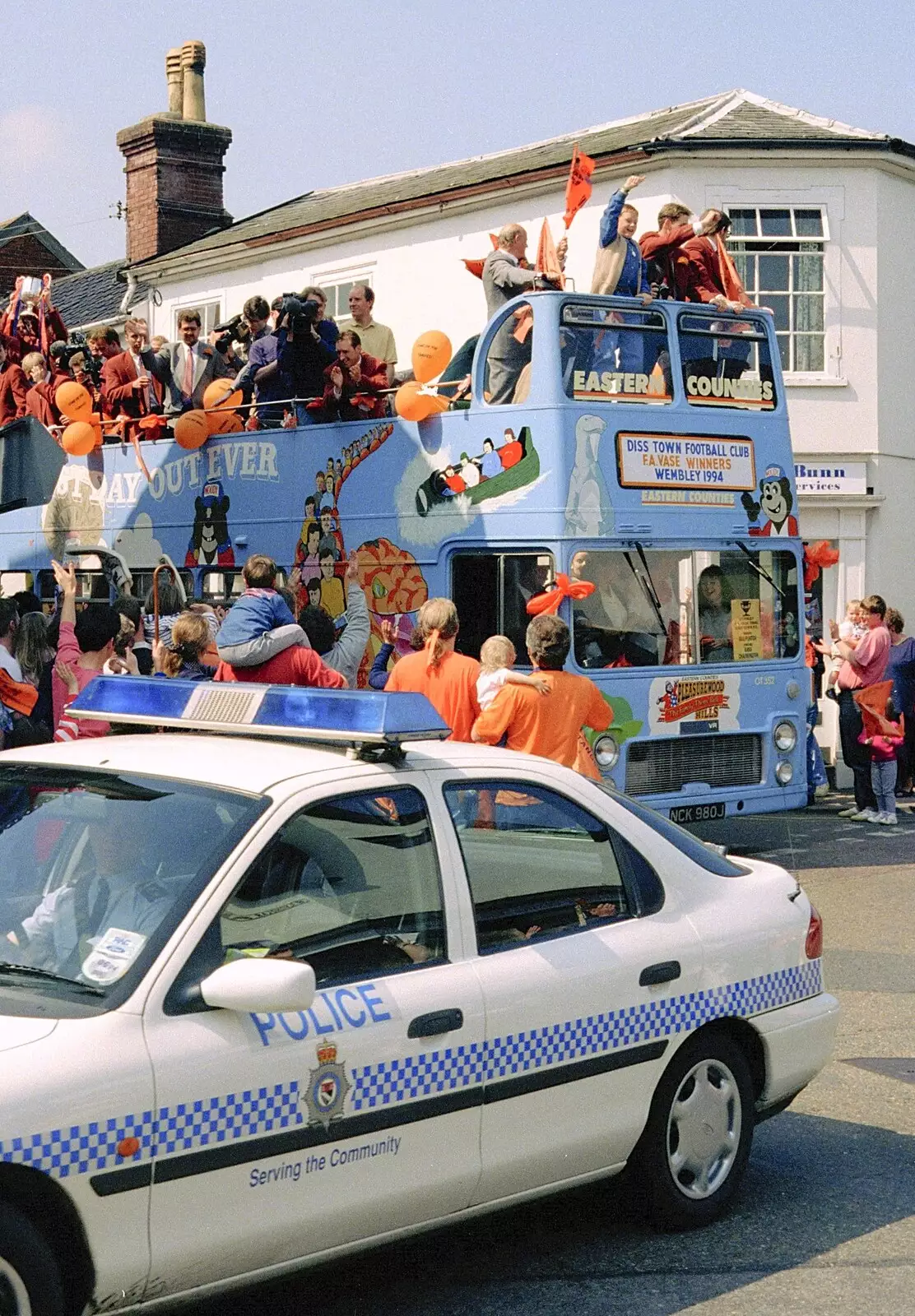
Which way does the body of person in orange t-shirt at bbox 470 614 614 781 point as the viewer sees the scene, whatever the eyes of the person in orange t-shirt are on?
away from the camera

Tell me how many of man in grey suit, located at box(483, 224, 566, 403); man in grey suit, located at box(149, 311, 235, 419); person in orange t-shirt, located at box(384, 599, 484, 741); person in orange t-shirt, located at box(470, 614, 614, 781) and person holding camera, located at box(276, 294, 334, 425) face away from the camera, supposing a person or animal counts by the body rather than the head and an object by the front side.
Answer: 2

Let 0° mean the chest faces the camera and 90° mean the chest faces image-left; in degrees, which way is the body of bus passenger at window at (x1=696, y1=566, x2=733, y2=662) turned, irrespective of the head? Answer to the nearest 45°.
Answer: approximately 0°

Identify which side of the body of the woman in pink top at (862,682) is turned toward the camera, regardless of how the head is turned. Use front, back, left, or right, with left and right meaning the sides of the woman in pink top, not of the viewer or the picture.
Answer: left

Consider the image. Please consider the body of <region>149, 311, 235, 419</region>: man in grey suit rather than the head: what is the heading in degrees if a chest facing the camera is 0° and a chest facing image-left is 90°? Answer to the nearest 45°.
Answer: approximately 0°

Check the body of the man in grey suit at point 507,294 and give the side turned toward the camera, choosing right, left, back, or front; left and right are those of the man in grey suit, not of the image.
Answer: right

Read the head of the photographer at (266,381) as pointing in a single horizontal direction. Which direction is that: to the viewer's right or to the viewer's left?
to the viewer's left

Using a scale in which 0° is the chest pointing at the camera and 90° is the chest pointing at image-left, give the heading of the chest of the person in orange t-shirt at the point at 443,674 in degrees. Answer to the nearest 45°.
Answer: approximately 180°

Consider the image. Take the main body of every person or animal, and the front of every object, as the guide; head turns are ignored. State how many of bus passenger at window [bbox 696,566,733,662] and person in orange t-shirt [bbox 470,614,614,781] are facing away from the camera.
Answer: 1

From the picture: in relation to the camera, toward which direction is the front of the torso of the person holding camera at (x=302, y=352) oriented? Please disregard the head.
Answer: toward the camera

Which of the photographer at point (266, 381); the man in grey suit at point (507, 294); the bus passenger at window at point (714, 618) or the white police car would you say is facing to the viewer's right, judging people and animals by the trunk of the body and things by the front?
the man in grey suit

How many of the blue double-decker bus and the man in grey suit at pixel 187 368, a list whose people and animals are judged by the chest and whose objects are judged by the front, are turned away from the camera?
0
